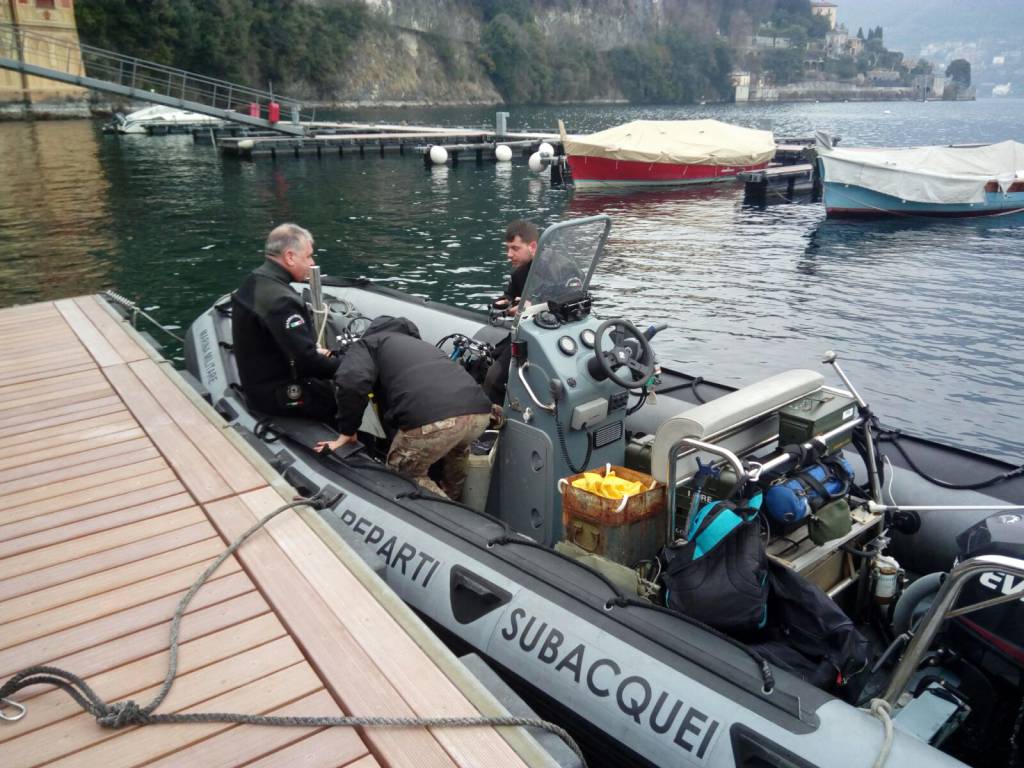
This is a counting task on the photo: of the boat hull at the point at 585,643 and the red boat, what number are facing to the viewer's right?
0

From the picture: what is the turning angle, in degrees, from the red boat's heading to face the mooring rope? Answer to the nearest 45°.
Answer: approximately 90° to its left

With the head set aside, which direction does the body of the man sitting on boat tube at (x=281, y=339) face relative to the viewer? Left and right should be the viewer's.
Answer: facing away from the viewer and to the right of the viewer

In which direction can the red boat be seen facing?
to the viewer's left

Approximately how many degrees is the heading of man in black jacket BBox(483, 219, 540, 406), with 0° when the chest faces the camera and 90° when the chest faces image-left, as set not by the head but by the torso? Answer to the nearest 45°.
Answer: approximately 45°

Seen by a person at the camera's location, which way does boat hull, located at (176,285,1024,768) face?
facing away from the viewer and to the left of the viewer

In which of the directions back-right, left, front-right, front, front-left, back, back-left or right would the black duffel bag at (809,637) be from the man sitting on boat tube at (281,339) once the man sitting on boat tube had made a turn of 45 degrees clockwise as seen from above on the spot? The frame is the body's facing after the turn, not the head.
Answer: front-right

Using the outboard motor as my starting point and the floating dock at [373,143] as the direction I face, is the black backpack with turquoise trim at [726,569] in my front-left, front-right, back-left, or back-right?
front-left

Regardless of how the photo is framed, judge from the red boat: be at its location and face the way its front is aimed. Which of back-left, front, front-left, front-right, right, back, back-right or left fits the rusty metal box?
left

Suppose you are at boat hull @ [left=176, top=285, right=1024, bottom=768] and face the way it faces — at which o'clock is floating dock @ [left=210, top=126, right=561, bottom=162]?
The floating dock is roughly at 1 o'clock from the boat hull.

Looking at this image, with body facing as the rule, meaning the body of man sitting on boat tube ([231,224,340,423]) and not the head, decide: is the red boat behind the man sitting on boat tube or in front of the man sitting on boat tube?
in front
